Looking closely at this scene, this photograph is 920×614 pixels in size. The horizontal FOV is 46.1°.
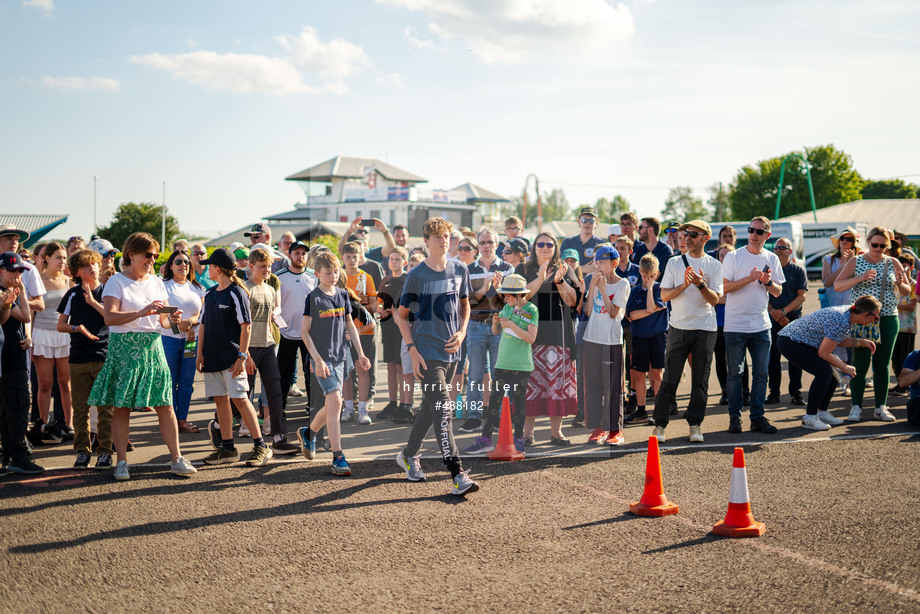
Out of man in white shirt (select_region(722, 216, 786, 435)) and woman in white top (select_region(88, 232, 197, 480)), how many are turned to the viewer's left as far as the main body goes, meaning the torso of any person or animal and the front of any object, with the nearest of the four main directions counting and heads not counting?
0

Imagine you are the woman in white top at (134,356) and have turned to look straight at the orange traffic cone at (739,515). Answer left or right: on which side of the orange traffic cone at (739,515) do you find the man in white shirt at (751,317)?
left

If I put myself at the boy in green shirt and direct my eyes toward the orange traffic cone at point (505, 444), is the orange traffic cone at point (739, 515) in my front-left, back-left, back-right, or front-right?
front-left

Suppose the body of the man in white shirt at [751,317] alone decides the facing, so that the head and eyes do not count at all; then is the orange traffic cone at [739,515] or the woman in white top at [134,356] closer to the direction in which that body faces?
the orange traffic cone

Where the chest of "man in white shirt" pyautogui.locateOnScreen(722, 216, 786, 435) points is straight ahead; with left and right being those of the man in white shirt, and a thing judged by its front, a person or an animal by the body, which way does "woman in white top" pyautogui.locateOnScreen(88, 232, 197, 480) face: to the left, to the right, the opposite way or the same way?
to the left

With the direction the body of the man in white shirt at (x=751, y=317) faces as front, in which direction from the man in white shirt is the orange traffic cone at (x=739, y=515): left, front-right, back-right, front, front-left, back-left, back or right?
front

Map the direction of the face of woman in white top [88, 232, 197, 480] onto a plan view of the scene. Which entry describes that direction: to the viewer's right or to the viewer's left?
to the viewer's right

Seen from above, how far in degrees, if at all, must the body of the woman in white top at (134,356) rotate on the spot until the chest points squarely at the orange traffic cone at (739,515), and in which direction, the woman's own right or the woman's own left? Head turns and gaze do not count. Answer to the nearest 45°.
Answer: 0° — they already face it

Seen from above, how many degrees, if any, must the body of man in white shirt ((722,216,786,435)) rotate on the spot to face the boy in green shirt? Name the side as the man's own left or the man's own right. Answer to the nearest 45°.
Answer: approximately 45° to the man's own right

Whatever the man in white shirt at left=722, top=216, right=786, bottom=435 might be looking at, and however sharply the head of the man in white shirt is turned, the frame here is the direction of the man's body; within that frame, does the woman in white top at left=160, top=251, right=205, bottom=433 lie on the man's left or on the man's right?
on the man's right

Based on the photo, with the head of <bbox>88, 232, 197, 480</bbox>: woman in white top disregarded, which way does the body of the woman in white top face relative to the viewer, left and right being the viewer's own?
facing the viewer and to the right of the viewer

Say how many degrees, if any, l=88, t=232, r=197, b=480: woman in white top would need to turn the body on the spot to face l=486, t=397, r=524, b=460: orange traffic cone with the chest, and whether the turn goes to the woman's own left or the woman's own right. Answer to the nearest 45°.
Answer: approximately 45° to the woman's own left

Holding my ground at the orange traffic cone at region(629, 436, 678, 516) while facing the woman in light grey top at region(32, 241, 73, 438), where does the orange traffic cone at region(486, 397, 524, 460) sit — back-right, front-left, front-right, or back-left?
front-right

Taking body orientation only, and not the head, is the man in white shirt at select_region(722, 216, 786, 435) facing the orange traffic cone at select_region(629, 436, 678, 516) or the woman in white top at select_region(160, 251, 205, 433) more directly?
the orange traffic cone

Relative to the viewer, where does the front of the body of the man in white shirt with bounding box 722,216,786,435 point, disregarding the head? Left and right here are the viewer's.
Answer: facing the viewer
